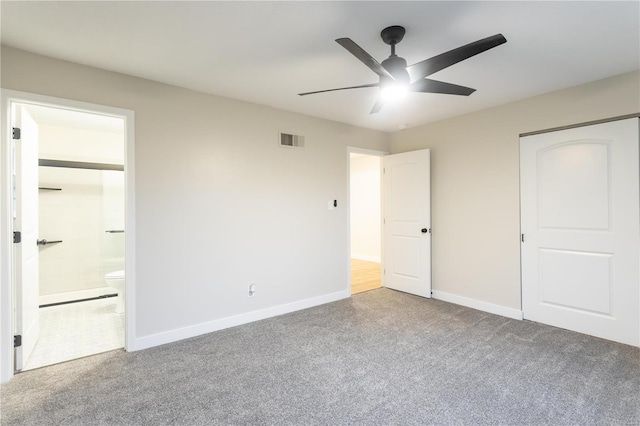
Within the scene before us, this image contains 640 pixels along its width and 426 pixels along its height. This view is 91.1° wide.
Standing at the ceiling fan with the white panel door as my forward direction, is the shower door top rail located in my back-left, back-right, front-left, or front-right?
back-left

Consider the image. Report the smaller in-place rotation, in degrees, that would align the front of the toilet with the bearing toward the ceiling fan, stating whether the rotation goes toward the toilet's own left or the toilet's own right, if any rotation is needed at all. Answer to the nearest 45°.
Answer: approximately 135° to the toilet's own left

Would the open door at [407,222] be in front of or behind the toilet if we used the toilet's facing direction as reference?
behind

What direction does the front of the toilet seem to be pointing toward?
to the viewer's left

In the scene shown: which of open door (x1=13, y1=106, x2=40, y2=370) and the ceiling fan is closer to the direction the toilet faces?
the open door
